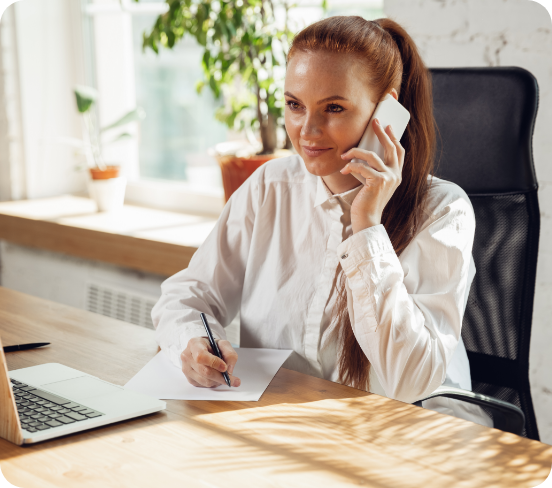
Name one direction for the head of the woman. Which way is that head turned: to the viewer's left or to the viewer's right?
to the viewer's left

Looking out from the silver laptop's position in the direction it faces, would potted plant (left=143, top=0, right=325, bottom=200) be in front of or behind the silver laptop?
in front

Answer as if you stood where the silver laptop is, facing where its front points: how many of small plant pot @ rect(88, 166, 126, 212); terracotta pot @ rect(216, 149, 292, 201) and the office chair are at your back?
0

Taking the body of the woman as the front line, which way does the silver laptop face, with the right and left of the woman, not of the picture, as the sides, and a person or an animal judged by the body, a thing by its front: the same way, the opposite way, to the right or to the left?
the opposite way

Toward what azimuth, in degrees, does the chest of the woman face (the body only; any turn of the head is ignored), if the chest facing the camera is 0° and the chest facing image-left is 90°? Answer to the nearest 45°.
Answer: approximately 45°

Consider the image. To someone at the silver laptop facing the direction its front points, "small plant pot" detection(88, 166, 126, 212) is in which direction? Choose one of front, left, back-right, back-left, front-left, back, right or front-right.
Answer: front-left

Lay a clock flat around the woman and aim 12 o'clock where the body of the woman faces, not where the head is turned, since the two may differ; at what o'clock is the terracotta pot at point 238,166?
The terracotta pot is roughly at 4 o'clock from the woman.

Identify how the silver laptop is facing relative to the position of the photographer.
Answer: facing away from the viewer and to the right of the viewer

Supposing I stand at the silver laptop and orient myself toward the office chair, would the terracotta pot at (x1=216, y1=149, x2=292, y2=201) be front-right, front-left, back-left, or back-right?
front-left
